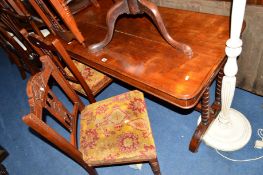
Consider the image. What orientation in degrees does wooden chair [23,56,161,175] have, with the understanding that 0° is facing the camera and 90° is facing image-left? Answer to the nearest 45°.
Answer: approximately 270°

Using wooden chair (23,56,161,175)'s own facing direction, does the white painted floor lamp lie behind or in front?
in front
